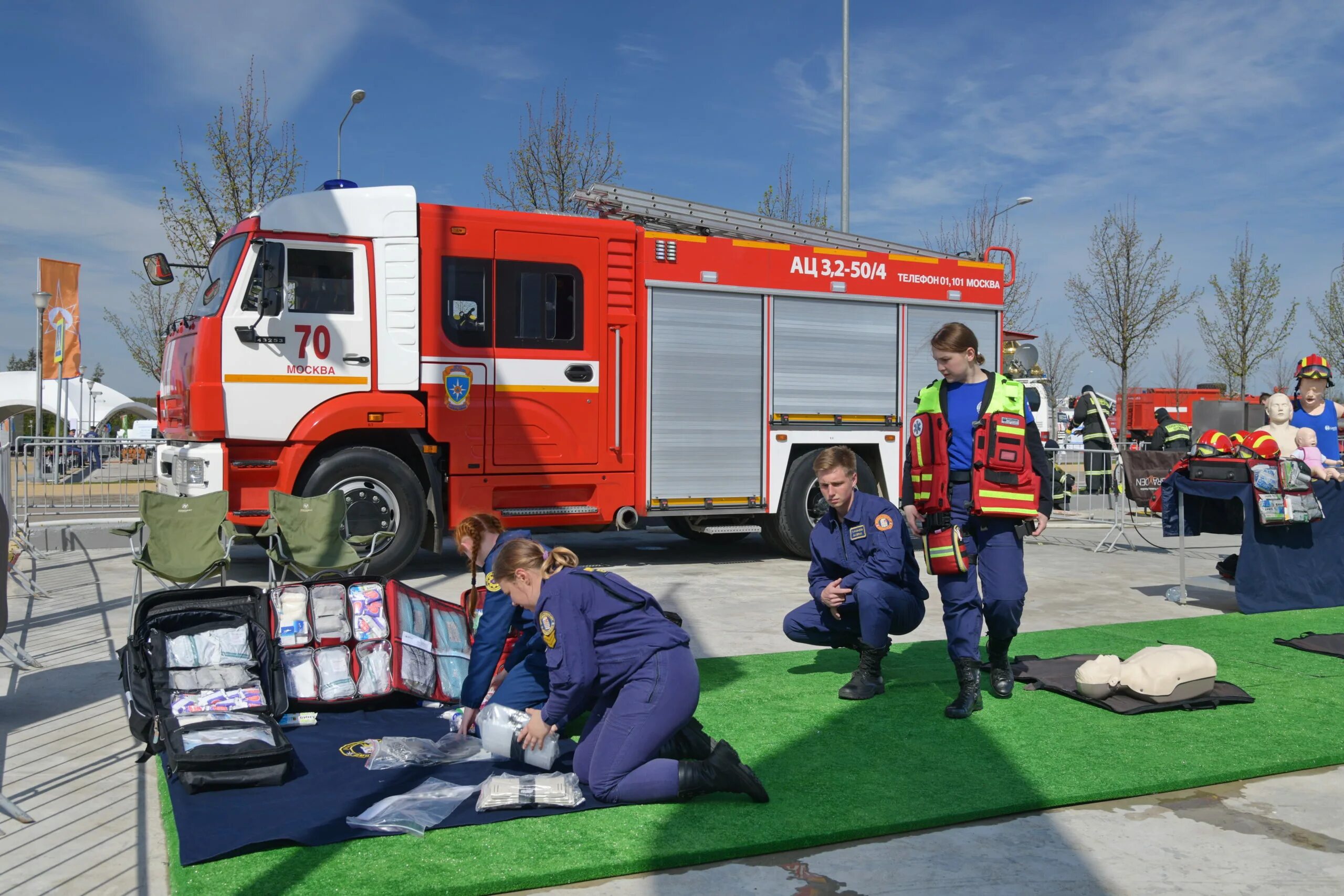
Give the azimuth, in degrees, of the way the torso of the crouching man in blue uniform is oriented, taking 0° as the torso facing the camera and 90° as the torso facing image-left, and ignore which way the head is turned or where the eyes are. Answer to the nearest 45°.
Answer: approximately 45°

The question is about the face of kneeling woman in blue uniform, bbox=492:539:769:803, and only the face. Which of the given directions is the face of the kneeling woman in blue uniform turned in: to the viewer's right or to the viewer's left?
to the viewer's left

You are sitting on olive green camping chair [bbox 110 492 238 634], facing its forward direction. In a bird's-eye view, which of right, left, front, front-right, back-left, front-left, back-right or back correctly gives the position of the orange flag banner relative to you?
back

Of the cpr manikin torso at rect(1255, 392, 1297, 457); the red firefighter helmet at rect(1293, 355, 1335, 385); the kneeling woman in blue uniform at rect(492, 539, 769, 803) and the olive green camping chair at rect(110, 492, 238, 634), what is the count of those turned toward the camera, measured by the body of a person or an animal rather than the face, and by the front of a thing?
3

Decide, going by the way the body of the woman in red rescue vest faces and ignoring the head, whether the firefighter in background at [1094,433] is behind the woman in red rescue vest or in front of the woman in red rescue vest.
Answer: behind

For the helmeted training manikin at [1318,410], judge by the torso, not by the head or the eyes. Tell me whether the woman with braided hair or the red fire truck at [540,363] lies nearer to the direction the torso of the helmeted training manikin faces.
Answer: the woman with braided hair

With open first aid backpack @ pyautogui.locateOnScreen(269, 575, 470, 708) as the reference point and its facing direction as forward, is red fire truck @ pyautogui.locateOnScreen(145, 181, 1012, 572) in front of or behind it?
behind

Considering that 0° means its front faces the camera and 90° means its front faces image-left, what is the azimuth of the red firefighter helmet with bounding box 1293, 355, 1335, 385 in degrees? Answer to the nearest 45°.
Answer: approximately 0°

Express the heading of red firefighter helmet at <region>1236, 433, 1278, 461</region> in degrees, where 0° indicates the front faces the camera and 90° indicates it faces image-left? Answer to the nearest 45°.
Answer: approximately 45°

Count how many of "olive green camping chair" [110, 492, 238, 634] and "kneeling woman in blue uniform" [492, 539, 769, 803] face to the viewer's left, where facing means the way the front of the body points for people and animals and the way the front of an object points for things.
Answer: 1

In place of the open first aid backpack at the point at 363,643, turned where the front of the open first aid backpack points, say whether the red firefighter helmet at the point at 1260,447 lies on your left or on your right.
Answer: on your left
